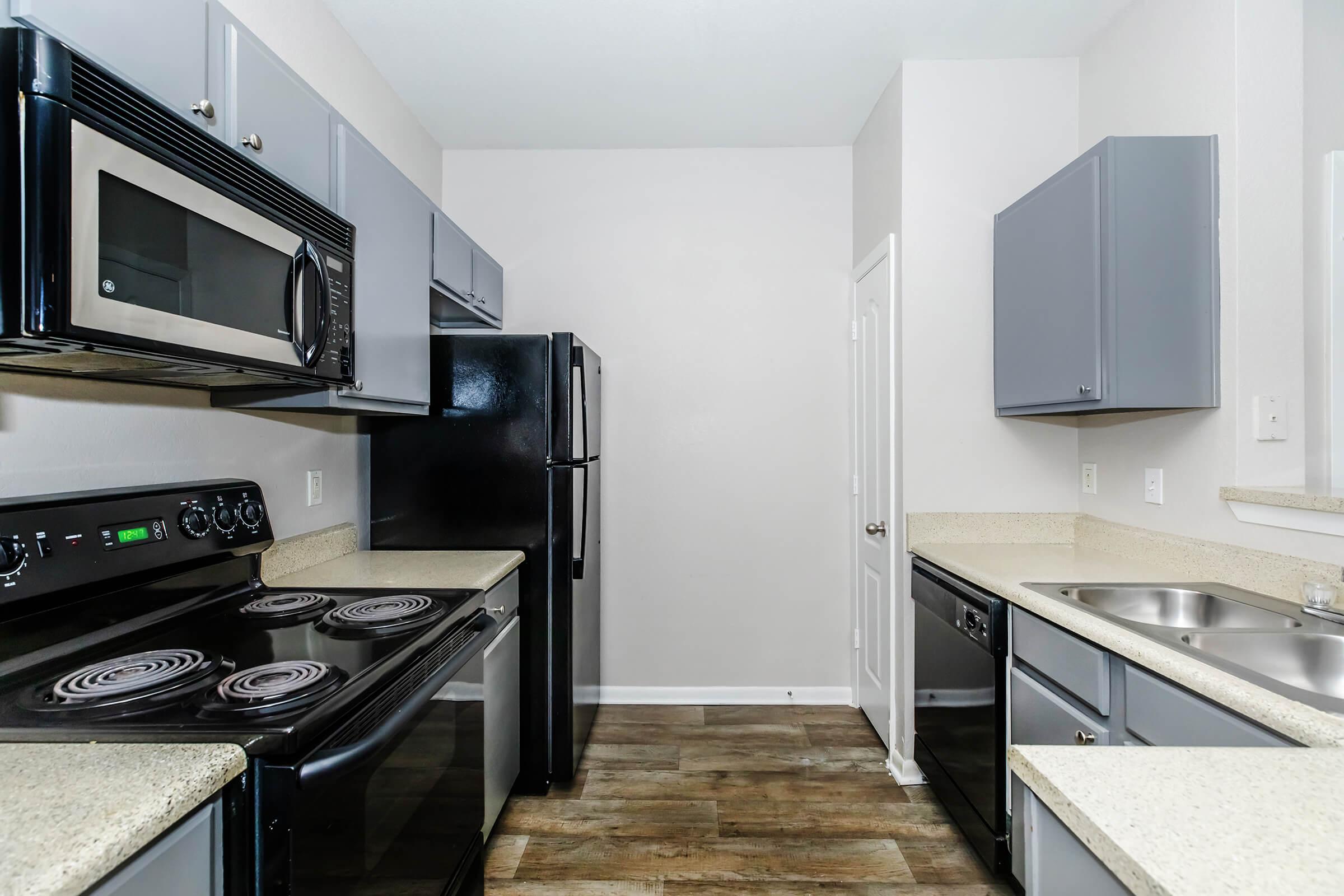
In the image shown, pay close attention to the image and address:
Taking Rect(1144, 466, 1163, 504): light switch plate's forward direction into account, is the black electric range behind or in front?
in front

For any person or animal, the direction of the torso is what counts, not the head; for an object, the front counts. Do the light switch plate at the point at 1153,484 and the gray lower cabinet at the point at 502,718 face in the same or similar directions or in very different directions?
very different directions

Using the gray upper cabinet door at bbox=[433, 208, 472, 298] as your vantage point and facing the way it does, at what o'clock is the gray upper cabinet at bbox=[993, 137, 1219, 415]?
the gray upper cabinet at bbox=[993, 137, 1219, 415] is roughly at 1 o'clock from the gray upper cabinet door at bbox=[433, 208, 472, 298].

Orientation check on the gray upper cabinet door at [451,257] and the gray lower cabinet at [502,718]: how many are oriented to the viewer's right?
2

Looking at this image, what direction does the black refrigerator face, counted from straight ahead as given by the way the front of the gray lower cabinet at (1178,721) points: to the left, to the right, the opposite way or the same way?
the opposite way

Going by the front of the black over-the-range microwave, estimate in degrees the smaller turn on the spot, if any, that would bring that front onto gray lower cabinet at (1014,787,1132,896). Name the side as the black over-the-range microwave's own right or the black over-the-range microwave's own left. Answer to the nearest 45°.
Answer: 0° — it already faces it

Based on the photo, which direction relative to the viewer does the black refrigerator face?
to the viewer's right

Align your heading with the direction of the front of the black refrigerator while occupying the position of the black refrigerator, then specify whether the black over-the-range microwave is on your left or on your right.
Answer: on your right

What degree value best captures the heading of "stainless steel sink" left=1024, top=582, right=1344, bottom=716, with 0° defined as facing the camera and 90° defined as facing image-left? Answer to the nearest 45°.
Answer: approximately 45°

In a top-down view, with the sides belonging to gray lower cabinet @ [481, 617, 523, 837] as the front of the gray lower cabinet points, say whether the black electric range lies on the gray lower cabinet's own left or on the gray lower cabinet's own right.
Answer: on the gray lower cabinet's own right

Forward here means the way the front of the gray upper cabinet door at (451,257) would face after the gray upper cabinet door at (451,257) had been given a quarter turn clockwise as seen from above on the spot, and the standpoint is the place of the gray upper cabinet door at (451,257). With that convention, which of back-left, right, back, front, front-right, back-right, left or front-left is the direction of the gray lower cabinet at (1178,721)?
front-left

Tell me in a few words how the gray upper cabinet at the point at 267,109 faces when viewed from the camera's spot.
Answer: facing the viewer and to the right of the viewer

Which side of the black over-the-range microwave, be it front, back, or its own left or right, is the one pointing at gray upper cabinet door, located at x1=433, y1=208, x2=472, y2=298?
left

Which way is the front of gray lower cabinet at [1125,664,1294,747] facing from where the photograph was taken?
facing the viewer and to the left of the viewer
